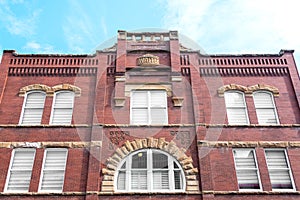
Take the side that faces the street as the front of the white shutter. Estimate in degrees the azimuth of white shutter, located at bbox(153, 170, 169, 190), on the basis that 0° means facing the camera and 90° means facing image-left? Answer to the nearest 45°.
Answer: approximately 0°

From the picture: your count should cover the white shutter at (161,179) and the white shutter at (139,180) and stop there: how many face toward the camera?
2

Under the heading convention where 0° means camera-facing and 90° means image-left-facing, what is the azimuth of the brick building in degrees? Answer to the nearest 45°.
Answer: approximately 0°

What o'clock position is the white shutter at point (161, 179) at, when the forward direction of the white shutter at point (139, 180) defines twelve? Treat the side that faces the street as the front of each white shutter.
the white shutter at point (161, 179) is roughly at 9 o'clock from the white shutter at point (139, 180).
